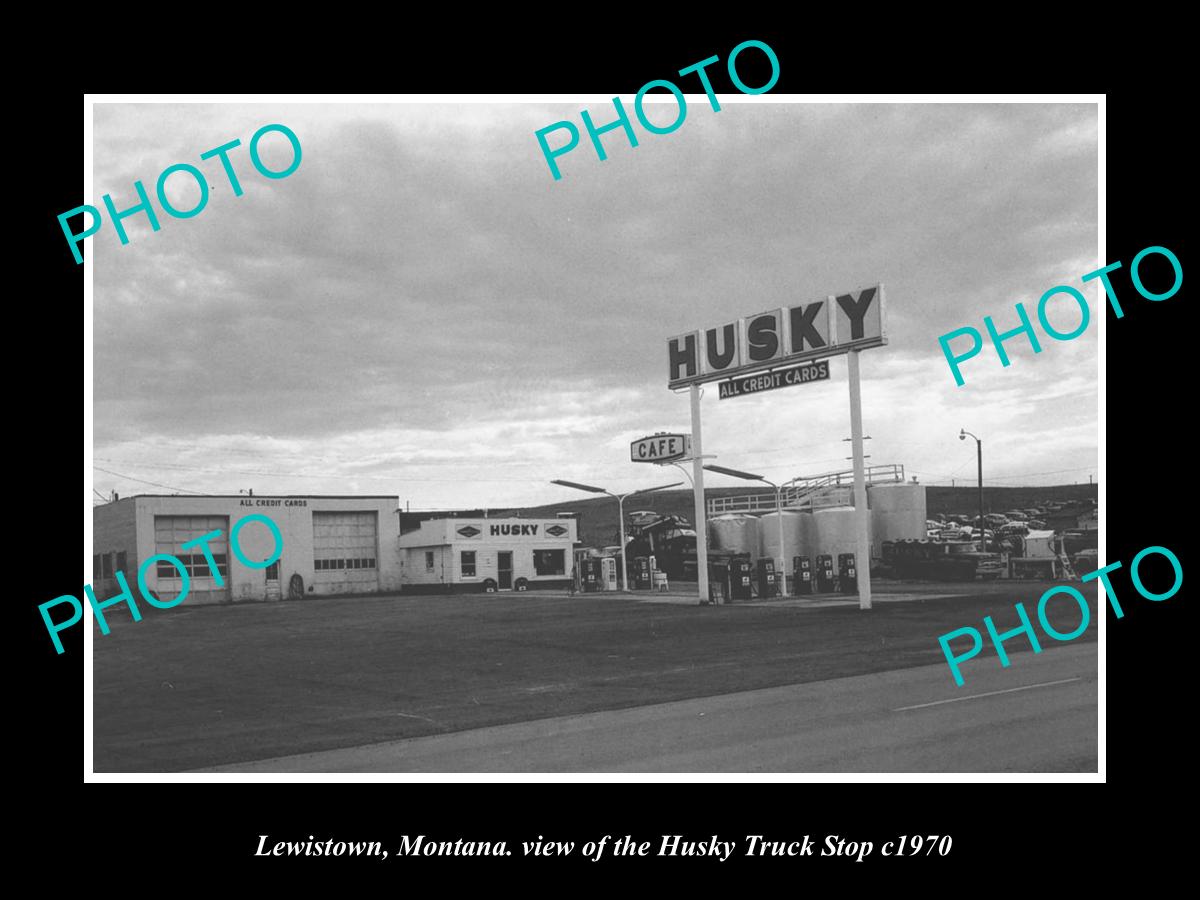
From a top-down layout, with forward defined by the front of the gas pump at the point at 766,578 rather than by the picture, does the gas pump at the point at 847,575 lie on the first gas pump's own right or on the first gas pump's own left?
on the first gas pump's own left

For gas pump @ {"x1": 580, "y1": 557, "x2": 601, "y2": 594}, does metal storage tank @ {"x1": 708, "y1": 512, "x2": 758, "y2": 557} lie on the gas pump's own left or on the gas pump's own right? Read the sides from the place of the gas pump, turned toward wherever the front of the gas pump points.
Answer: on the gas pump's own left

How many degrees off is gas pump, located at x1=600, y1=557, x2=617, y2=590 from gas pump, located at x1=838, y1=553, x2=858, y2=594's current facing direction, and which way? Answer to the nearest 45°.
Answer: approximately 135° to its right

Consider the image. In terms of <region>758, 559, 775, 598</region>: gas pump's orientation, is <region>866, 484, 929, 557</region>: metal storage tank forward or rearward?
rearward

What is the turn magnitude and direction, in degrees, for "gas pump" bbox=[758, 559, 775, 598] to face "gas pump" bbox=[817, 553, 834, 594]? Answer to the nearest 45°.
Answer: approximately 135° to its left

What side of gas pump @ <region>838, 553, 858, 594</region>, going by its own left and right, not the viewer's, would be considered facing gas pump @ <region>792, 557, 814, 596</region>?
right

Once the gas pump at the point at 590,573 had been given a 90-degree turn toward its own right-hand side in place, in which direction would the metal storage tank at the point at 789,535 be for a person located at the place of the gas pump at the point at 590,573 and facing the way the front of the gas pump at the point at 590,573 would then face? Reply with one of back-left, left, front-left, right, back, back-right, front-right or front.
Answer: back

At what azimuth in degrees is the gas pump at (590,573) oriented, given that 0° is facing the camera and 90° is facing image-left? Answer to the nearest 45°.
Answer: approximately 0°

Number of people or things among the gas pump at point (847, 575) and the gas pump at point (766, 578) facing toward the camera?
2

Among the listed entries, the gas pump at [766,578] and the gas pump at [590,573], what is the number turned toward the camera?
2

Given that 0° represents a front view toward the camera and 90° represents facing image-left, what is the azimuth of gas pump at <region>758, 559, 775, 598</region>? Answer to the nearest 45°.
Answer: approximately 0°
